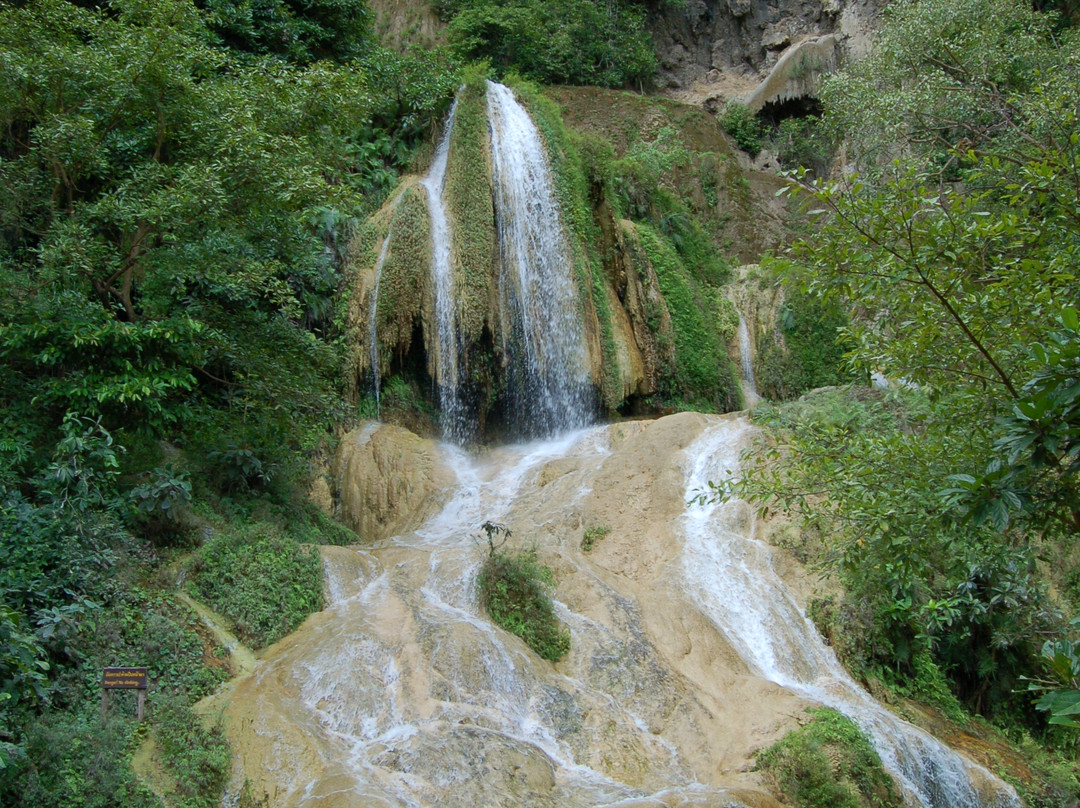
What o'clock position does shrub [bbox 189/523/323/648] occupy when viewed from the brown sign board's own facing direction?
The shrub is roughly at 7 o'clock from the brown sign board.

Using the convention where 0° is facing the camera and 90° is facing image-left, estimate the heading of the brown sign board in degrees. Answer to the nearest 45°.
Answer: approximately 0°

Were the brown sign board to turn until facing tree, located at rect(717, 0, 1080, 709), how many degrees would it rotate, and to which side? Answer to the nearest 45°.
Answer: approximately 45° to its left

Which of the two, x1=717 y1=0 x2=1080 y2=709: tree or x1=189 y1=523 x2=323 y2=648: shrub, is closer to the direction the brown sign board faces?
the tree

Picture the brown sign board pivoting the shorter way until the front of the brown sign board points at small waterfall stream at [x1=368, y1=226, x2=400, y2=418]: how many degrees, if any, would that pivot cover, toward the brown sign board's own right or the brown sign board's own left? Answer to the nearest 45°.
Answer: approximately 135° to the brown sign board's own left

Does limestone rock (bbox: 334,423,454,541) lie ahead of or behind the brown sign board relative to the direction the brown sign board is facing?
behind

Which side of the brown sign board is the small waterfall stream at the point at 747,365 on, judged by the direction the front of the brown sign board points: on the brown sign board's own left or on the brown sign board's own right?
on the brown sign board's own left

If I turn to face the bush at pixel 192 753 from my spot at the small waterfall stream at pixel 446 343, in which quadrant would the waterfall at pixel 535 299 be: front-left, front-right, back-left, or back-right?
back-left

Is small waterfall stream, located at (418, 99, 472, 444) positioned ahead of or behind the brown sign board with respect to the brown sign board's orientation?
behind
